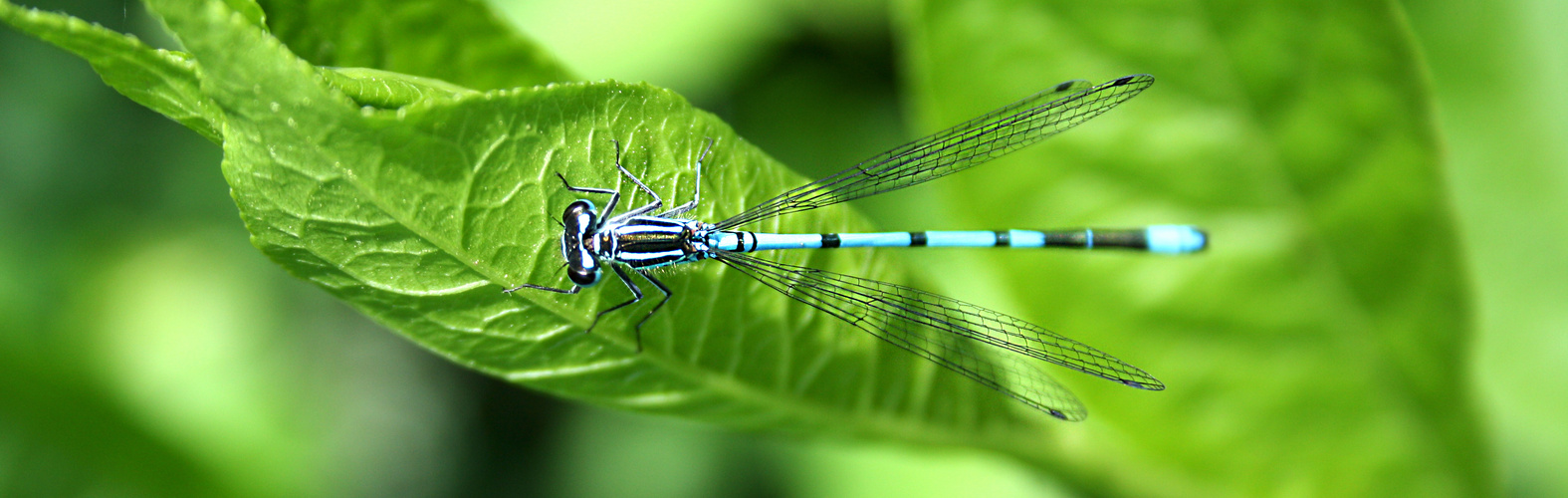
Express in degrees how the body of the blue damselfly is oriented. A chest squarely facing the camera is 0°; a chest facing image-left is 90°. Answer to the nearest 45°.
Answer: approximately 90°

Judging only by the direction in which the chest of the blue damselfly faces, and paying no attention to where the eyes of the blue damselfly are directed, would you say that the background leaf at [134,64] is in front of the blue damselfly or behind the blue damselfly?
in front
